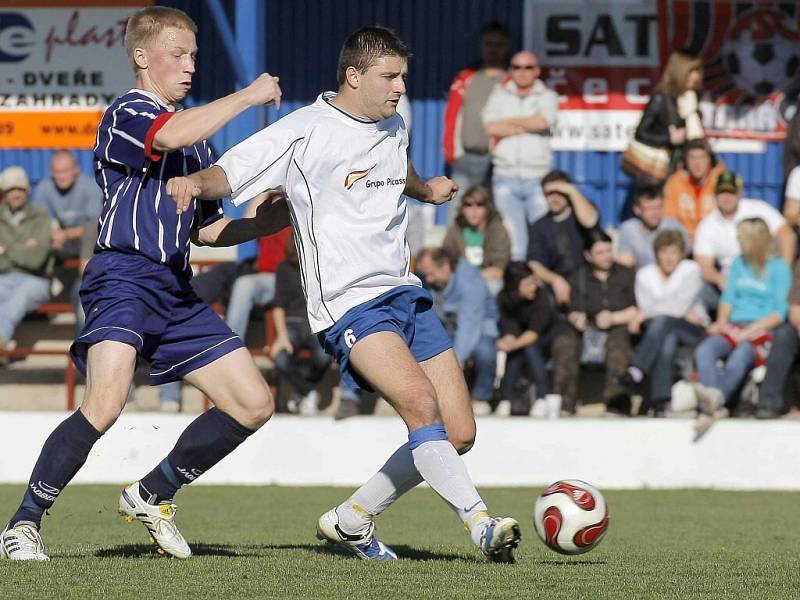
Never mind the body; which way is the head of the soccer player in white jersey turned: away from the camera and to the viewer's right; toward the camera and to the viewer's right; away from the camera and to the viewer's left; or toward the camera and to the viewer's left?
toward the camera and to the viewer's right

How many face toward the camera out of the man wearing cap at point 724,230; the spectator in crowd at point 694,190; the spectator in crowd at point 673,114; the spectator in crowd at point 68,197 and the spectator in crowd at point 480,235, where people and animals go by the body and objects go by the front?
4

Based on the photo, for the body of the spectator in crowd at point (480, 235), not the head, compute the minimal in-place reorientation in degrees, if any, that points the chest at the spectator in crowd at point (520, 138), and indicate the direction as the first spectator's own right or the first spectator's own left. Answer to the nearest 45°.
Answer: approximately 180°

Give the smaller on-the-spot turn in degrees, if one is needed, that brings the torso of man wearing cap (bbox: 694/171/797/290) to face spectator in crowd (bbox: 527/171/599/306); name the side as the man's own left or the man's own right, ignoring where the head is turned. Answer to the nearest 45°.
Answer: approximately 90° to the man's own right

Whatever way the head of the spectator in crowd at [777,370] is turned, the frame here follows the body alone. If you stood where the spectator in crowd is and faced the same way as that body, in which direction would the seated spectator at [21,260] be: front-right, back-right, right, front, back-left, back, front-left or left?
front-right

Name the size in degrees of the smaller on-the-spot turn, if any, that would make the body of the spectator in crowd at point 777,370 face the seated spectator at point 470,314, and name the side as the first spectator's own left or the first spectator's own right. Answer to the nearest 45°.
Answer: approximately 45° to the first spectator's own right
